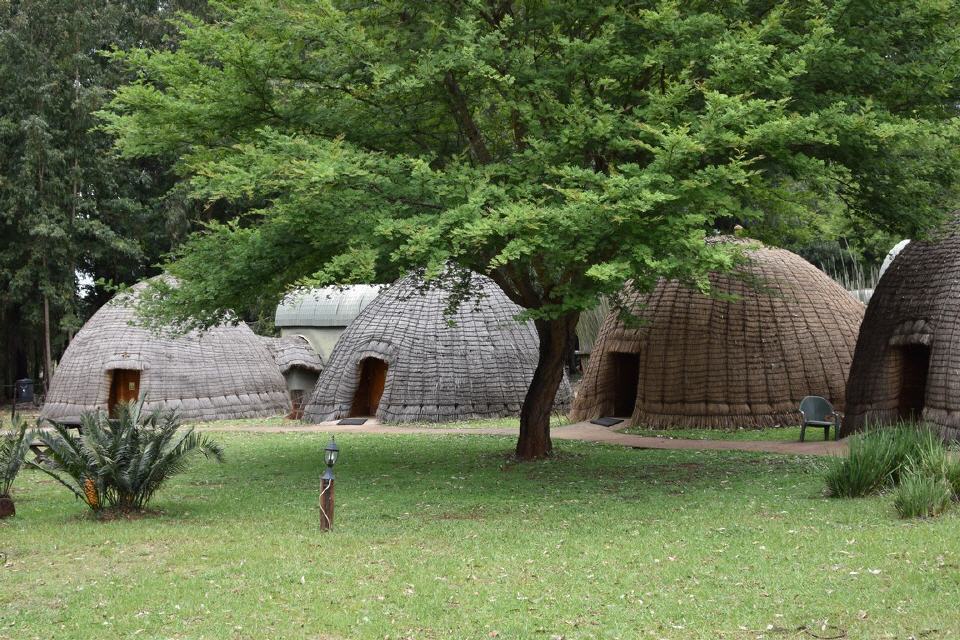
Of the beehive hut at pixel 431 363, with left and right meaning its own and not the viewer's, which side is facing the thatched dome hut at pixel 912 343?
left

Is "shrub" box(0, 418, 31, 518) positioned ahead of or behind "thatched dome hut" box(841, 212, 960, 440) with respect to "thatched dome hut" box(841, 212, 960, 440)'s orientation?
ahead

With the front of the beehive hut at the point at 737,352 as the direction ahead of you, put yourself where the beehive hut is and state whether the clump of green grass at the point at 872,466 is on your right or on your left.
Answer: on your left

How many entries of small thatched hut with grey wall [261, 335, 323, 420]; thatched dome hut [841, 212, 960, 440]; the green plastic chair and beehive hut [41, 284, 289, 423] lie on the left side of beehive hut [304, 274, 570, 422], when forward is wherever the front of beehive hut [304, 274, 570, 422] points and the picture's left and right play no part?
2

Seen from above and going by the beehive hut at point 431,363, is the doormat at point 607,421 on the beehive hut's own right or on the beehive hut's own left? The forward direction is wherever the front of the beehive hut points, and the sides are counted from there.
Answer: on the beehive hut's own left

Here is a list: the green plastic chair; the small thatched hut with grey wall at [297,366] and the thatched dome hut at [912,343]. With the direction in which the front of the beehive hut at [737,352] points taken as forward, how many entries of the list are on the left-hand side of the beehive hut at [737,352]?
2

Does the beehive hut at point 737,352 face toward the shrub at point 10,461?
yes

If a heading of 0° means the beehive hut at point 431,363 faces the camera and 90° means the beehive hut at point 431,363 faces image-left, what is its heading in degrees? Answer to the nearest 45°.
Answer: approximately 45°

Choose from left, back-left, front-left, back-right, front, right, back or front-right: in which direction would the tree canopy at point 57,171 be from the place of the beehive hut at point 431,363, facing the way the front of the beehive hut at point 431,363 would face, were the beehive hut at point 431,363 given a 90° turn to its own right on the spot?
front

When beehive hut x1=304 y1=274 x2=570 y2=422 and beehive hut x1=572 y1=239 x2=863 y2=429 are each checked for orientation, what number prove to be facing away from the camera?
0

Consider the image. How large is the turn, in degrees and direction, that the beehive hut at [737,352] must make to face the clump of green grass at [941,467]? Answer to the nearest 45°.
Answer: approximately 45° to its left
